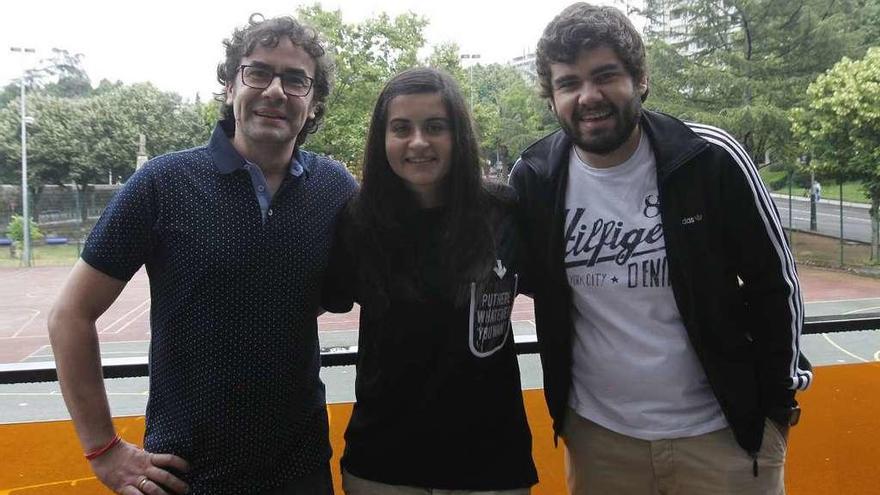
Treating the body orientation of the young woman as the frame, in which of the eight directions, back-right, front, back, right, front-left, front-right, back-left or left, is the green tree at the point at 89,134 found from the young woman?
back-right

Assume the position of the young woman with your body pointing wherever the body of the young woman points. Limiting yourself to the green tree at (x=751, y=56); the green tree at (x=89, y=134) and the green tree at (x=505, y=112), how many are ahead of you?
0

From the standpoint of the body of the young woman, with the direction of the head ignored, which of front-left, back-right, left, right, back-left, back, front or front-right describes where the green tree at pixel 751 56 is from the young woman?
back-left

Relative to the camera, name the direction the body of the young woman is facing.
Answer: toward the camera

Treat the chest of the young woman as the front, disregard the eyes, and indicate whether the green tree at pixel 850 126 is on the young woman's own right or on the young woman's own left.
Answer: on the young woman's own left

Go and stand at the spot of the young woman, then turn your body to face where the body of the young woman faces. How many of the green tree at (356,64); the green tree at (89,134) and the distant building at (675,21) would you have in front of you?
0

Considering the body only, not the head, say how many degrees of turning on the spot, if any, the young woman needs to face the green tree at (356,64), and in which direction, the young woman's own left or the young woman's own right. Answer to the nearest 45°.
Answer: approximately 180°

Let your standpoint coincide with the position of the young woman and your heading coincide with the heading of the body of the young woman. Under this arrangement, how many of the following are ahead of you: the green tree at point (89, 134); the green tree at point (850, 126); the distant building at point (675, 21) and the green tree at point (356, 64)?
0

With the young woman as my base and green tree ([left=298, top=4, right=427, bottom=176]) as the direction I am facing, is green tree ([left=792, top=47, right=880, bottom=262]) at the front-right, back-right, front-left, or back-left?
front-right

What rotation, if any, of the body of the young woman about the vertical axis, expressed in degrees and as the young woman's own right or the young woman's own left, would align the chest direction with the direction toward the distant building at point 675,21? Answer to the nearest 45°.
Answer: approximately 135° to the young woman's own left

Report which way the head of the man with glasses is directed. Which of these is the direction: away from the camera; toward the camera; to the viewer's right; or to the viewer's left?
toward the camera

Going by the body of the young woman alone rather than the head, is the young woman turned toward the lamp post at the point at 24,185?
no

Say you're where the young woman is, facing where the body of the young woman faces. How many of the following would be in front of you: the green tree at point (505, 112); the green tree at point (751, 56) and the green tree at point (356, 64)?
0

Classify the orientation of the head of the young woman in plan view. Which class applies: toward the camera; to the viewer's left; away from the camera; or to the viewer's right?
toward the camera

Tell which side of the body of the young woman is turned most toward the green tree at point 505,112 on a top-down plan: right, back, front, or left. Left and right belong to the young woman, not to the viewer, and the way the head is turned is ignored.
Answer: back
